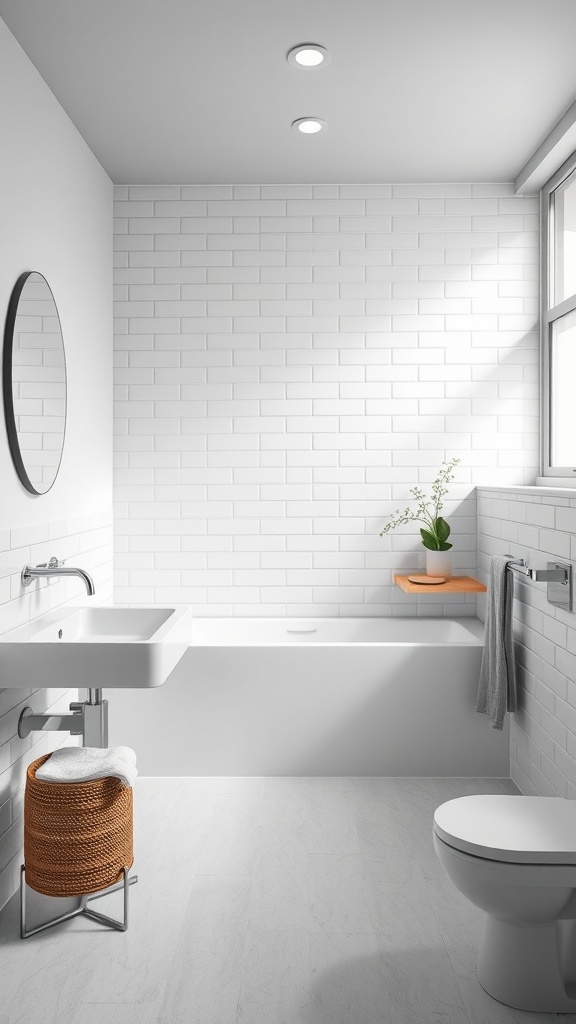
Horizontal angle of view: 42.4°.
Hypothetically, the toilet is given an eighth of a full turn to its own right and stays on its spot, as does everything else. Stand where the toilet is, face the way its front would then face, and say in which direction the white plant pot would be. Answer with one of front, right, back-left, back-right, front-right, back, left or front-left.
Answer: front-right

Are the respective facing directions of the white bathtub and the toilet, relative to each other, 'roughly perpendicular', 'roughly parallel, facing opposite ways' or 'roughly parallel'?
roughly perpendicular

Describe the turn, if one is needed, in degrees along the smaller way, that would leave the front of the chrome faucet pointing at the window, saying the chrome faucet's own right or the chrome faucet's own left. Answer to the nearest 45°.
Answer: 0° — it already faces it

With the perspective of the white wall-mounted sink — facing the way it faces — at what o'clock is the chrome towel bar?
The chrome towel bar is roughly at 12 o'clock from the white wall-mounted sink.

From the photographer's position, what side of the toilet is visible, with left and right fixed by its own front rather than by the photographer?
left

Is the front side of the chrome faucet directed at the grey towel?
yes

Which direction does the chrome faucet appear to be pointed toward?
to the viewer's right

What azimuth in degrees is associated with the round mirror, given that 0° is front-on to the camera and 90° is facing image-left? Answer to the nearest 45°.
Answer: approximately 270°

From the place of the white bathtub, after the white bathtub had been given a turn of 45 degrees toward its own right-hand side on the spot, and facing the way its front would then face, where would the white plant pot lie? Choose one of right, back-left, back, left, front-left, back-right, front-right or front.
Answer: back

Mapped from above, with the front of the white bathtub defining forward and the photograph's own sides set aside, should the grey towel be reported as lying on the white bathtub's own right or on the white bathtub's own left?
on the white bathtub's own left
